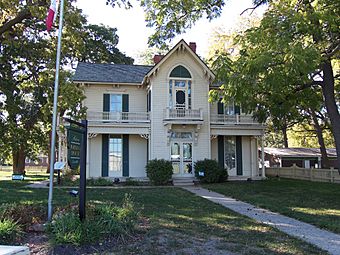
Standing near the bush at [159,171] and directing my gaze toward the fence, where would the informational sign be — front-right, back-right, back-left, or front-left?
back-right

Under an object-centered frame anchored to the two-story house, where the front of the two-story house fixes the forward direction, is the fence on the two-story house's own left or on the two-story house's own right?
on the two-story house's own left

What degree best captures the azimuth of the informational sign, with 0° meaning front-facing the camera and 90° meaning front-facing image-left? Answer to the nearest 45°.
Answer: approximately 315°

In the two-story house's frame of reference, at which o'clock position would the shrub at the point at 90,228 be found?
The shrub is roughly at 12 o'clock from the two-story house.

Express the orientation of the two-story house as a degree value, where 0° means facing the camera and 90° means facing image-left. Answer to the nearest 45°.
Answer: approximately 0°
